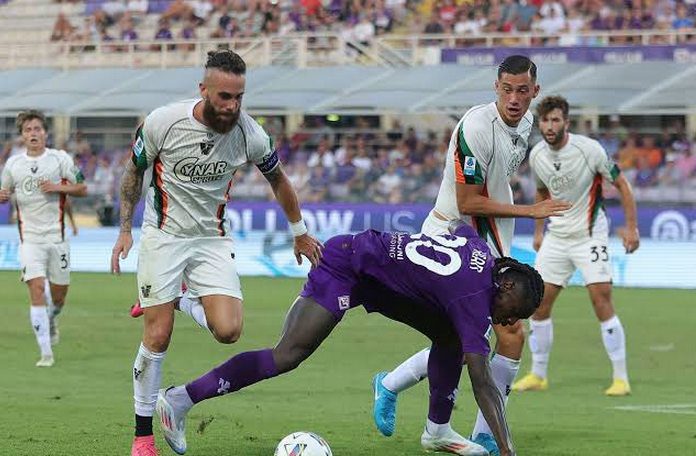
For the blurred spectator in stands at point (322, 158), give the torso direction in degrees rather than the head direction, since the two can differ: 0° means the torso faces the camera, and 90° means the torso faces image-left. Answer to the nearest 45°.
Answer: approximately 0°

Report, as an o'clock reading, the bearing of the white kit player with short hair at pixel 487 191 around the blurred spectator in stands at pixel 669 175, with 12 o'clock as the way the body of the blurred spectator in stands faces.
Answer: The white kit player with short hair is roughly at 12 o'clock from the blurred spectator in stands.

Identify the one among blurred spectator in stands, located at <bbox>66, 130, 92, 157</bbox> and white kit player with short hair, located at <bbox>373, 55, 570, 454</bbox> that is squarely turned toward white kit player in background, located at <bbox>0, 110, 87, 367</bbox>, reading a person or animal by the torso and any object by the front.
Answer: the blurred spectator in stands

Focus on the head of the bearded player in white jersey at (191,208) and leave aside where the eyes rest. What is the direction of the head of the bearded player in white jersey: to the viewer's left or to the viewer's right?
to the viewer's right

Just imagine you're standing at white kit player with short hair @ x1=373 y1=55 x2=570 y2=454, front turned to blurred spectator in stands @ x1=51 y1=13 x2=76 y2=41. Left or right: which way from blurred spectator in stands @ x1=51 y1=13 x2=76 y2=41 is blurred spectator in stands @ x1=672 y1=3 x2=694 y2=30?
right

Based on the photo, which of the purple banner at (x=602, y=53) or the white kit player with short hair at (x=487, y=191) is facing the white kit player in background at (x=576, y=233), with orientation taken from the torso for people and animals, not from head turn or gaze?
the purple banner

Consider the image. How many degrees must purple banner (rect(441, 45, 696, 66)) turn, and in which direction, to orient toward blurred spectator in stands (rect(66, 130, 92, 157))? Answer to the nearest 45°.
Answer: approximately 90° to its right

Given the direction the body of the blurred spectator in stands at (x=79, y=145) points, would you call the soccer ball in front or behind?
in front
